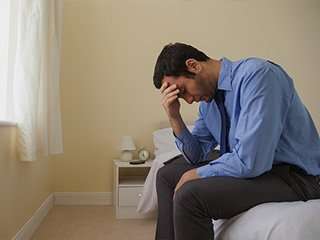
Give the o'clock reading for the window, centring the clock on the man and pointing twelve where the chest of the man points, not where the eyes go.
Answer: The window is roughly at 1 o'clock from the man.

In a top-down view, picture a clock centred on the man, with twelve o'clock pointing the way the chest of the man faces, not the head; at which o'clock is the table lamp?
The table lamp is roughly at 2 o'clock from the man.

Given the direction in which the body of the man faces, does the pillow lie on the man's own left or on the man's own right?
on the man's own right

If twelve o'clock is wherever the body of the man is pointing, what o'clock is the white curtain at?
The white curtain is roughly at 1 o'clock from the man.

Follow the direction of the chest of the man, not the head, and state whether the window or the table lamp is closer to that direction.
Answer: the window

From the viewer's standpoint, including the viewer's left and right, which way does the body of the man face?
facing to the left of the viewer

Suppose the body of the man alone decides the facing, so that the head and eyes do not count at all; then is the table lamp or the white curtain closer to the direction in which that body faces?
the white curtain
